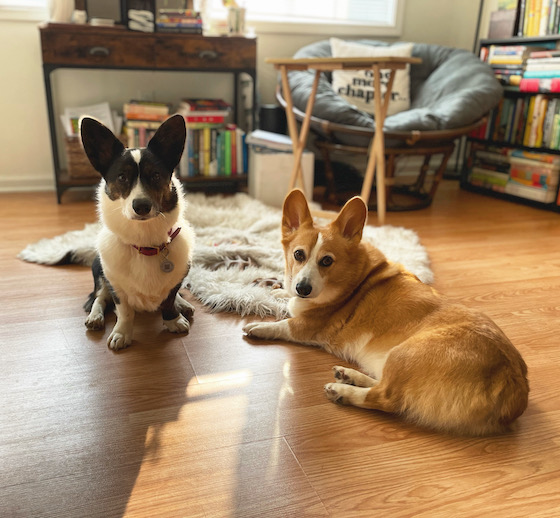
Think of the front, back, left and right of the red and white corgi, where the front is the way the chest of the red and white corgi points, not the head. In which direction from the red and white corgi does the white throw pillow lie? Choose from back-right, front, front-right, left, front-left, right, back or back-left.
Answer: front-right

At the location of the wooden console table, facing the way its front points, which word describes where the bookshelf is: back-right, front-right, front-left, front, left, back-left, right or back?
left

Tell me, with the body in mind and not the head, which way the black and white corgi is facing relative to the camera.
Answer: toward the camera

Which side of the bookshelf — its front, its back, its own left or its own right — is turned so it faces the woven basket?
front

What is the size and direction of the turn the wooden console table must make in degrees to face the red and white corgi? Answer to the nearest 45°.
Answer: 0° — it already faces it

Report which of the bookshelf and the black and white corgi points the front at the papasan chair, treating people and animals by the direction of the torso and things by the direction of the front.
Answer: the bookshelf

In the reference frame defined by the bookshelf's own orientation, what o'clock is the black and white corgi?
The black and white corgi is roughly at 11 o'clock from the bookshelf.

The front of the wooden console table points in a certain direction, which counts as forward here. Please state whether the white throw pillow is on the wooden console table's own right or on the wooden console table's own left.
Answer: on the wooden console table's own left

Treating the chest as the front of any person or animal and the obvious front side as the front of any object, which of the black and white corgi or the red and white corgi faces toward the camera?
the black and white corgi

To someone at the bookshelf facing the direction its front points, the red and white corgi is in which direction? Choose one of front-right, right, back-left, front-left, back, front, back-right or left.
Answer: front-left

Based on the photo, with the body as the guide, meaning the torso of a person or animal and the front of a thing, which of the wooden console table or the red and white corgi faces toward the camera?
the wooden console table

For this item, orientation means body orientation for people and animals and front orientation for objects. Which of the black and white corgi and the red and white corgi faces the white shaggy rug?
the red and white corgi

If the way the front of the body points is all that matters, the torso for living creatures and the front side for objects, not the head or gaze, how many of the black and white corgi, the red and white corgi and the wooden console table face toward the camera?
2

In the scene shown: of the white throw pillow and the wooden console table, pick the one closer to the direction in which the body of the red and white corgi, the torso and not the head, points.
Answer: the wooden console table

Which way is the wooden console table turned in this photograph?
toward the camera

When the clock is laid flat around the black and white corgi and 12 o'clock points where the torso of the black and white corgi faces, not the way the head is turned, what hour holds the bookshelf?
The bookshelf is roughly at 8 o'clock from the black and white corgi.
